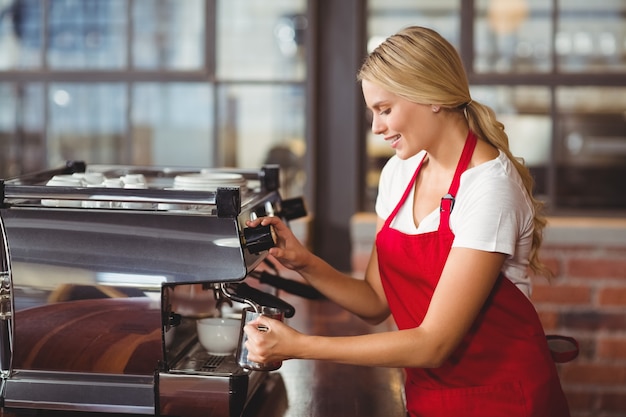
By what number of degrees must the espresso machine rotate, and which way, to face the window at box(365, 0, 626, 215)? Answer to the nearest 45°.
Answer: approximately 45° to its left

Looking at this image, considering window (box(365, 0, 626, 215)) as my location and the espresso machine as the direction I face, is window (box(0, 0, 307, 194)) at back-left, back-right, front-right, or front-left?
front-right

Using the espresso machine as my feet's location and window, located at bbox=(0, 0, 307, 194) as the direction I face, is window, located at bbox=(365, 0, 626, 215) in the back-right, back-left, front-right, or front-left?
front-right

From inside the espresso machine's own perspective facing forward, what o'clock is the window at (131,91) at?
The window is roughly at 9 o'clock from the espresso machine.

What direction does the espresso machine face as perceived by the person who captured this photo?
facing to the right of the viewer

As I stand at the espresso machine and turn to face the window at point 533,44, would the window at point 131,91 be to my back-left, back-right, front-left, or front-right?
front-left
